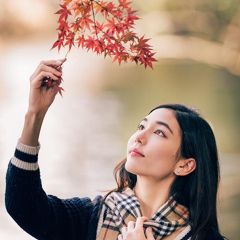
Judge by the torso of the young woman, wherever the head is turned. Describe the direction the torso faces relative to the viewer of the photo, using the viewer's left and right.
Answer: facing the viewer and to the left of the viewer

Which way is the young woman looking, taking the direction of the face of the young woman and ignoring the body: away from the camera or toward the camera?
toward the camera
